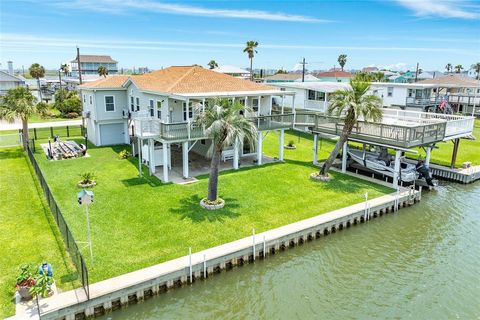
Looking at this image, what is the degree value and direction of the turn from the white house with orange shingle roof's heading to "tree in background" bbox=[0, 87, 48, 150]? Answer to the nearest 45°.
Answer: approximately 135° to its right

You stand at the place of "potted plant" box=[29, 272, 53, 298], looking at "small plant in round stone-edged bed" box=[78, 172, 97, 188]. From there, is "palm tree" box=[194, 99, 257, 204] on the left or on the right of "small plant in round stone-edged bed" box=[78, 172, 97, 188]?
right

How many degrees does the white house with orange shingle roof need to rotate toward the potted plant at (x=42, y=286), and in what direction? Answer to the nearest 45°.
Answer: approximately 45° to its right

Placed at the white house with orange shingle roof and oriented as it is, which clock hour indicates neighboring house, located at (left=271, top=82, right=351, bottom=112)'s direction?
The neighboring house is roughly at 9 o'clock from the white house with orange shingle roof.

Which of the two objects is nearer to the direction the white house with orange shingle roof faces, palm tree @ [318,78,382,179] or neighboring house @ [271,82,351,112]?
the palm tree

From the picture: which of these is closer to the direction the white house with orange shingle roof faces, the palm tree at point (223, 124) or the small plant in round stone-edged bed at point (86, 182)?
the palm tree

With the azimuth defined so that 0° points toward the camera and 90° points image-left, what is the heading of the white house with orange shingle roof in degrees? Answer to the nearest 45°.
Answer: approximately 315°
